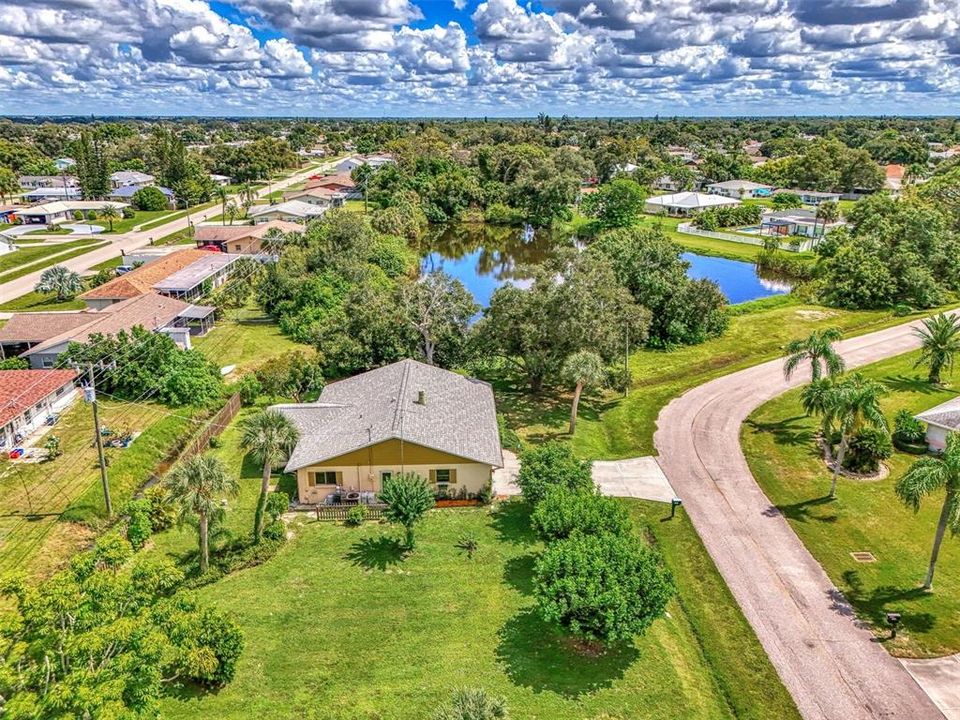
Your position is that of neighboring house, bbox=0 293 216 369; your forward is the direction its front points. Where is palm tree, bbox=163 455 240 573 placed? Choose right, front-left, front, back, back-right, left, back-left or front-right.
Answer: back-left

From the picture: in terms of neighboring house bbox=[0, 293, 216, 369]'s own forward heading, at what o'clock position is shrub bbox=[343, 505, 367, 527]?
The shrub is roughly at 7 o'clock from the neighboring house.

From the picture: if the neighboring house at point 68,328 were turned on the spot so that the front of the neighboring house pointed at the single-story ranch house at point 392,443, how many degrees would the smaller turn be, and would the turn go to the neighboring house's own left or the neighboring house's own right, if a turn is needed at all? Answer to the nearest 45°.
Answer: approximately 180°

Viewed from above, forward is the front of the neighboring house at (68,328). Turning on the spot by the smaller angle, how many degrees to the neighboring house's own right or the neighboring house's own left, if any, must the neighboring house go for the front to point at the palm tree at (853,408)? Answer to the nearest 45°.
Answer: approximately 180°

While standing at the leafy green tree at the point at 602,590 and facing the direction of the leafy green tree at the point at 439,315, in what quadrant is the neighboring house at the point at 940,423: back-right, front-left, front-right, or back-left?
front-right

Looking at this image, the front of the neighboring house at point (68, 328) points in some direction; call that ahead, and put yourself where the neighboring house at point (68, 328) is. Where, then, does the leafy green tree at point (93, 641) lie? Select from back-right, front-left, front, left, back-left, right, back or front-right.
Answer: back-left

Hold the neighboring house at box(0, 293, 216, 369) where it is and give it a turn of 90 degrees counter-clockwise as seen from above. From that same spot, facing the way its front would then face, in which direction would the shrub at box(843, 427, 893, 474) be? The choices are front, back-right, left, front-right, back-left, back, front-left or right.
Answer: left

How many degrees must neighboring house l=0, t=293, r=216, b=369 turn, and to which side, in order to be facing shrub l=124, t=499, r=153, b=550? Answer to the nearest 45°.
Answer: approximately 135° to its left

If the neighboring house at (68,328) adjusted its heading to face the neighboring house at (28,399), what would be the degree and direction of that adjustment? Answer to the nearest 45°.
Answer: approximately 135° to its left

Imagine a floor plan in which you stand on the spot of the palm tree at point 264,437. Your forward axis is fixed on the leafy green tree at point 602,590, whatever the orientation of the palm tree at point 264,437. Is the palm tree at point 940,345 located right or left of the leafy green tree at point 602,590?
left

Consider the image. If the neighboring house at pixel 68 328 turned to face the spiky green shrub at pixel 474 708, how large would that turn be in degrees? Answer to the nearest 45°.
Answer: approximately 135° to its left

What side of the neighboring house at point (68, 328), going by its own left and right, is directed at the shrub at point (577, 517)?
back

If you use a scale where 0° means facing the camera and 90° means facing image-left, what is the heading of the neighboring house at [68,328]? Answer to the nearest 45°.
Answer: approximately 135°

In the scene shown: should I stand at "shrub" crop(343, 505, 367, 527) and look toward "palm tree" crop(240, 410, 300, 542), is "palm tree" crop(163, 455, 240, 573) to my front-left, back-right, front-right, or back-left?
front-left

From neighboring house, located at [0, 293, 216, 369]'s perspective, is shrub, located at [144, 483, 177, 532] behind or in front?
behind

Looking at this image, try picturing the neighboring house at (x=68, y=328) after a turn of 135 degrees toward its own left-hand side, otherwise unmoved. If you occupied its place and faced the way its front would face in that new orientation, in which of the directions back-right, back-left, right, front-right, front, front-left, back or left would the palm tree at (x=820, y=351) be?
front-left

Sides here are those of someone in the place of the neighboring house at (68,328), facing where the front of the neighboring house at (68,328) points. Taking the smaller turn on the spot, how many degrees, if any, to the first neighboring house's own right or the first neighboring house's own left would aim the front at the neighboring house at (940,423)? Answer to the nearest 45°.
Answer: approximately 180°
